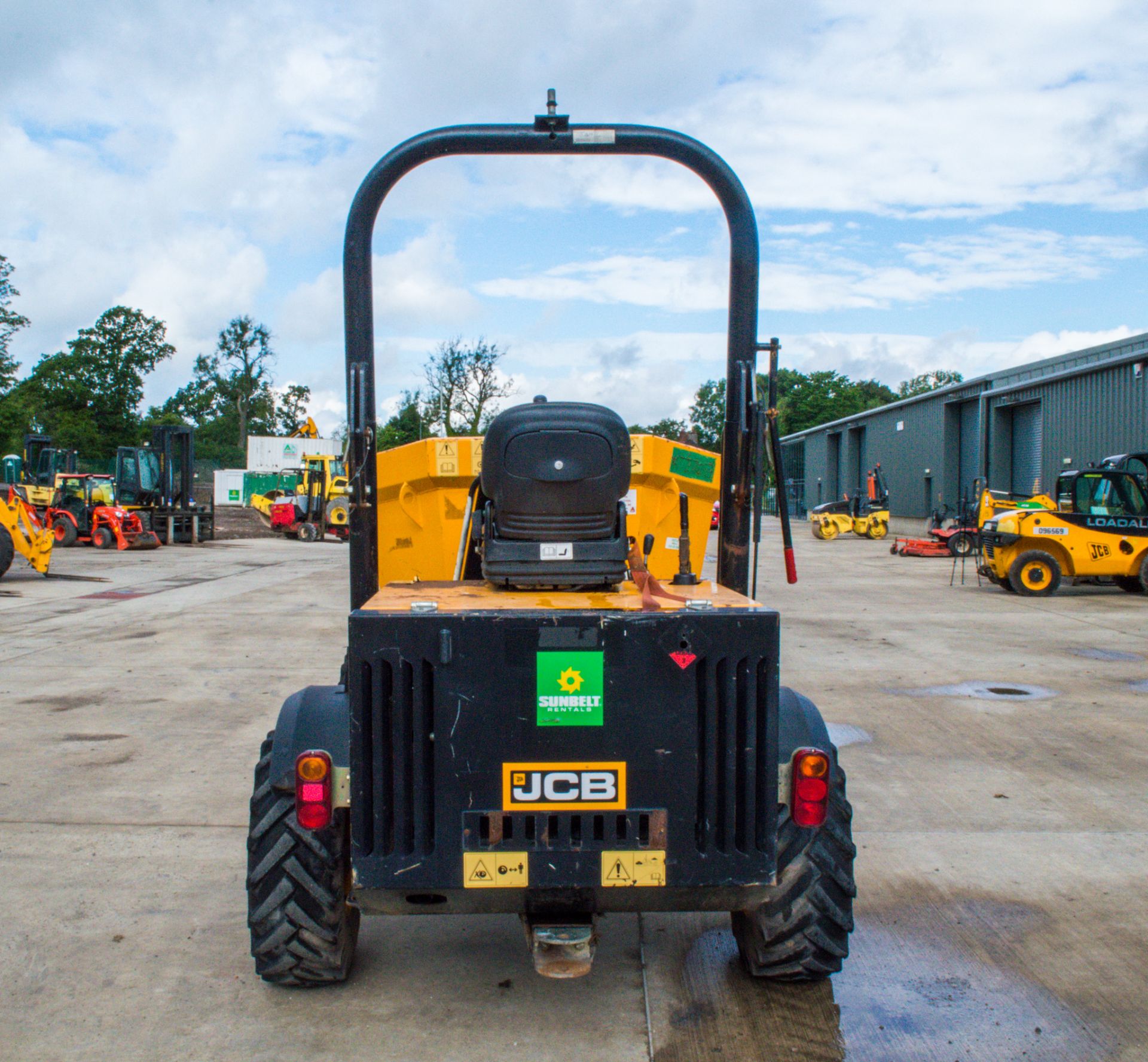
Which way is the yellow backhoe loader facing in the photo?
to the viewer's right

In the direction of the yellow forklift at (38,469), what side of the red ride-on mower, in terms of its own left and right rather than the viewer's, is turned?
front

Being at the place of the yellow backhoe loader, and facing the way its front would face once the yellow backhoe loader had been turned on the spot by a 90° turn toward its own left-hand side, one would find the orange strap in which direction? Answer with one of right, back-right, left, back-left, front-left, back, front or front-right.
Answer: back

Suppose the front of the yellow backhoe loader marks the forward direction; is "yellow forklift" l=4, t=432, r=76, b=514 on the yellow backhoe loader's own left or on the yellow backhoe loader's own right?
on the yellow backhoe loader's own left

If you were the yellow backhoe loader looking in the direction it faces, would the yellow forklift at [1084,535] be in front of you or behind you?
in front

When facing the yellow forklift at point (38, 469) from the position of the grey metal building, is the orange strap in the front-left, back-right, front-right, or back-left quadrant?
front-left

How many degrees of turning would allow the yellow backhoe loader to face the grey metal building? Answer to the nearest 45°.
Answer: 0° — it already faces it

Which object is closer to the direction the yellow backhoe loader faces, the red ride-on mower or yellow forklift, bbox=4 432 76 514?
the red ride-on mower

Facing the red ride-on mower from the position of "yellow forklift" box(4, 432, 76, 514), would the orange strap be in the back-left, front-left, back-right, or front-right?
front-right

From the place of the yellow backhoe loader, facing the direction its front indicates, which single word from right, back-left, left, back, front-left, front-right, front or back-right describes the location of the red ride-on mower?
front

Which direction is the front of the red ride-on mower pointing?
to the viewer's left

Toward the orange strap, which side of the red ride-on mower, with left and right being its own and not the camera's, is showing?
left

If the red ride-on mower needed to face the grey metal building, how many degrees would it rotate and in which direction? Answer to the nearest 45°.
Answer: approximately 90° to its right
